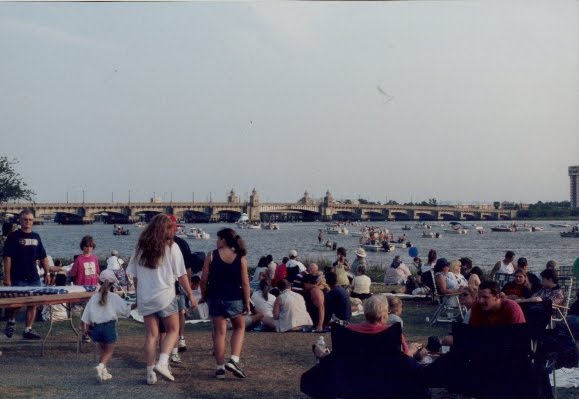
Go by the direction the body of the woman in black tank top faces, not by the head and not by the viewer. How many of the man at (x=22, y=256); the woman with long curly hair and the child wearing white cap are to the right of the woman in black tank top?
0

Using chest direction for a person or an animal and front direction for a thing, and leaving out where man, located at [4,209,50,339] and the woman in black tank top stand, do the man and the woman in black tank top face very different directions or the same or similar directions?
very different directions

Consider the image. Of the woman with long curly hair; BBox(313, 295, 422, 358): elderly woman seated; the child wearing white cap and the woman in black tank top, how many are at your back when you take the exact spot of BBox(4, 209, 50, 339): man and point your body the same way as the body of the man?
0

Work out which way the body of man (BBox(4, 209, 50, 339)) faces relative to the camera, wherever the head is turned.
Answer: toward the camera

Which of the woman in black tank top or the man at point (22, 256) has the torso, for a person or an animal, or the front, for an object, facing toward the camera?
the man

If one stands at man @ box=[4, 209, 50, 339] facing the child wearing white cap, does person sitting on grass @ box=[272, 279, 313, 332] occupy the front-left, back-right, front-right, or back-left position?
front-left

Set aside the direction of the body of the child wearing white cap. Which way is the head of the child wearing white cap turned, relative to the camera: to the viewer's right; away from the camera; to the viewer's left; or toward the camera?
away from the camera

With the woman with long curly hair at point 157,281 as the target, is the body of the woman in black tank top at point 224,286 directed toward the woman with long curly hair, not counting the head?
no

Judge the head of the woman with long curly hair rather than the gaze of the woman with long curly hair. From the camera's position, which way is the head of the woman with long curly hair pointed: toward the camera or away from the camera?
away from the camera

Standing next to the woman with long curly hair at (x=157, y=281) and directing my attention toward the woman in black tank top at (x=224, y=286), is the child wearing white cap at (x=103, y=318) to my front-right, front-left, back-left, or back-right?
back-left

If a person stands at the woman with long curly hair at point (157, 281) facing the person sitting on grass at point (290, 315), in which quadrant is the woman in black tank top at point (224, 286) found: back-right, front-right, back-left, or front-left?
front-right

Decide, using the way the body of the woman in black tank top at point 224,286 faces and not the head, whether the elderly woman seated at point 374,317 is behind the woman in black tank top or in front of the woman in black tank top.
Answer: behind

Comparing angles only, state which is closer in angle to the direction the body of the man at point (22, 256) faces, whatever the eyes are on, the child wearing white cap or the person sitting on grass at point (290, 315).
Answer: the child wearing white cap

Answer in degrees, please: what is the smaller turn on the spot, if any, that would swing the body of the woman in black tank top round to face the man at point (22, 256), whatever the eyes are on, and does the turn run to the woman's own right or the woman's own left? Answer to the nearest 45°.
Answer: approximately 45° to the woman's own left

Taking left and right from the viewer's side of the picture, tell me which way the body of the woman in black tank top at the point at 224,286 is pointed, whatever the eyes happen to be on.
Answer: facing away from the viewer

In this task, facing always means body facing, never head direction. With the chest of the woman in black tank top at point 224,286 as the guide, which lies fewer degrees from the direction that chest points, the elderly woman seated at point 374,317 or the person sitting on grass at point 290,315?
the person sitting on grass

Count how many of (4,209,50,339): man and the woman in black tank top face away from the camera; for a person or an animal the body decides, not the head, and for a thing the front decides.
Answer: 1

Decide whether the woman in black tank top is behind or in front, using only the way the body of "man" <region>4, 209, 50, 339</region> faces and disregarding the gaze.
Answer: in front
